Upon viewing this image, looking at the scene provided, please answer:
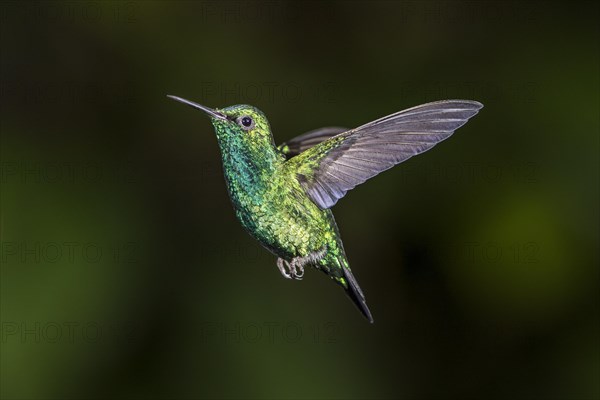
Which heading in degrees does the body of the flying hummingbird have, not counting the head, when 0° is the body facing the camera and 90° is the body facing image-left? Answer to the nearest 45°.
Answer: approximately 90°
